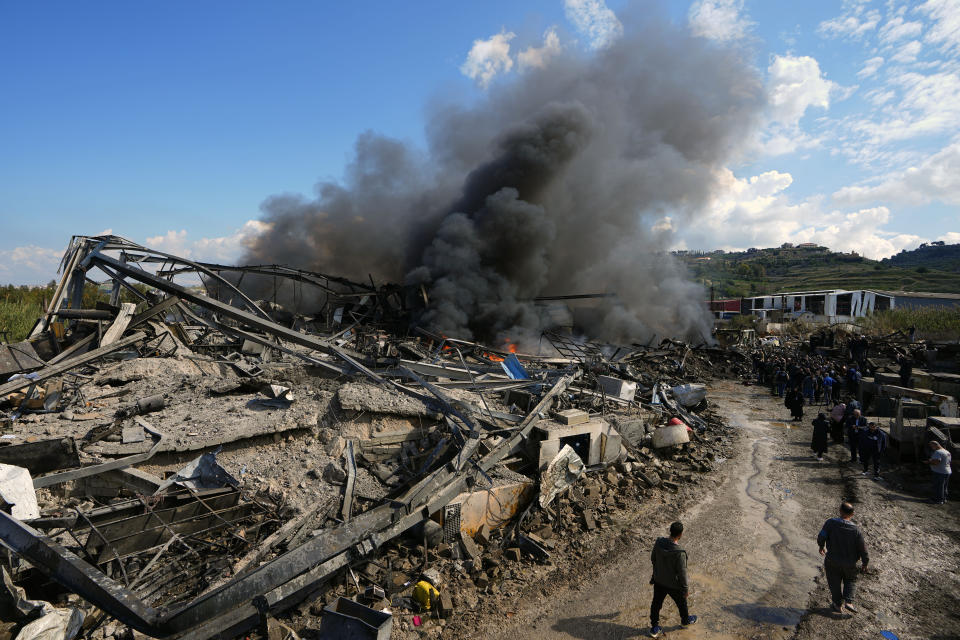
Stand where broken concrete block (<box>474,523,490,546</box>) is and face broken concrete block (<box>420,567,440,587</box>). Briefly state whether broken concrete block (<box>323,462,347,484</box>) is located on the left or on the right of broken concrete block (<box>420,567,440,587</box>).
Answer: right

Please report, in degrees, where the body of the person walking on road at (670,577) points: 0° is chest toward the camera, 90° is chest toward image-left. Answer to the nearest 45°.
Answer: approximately 225°

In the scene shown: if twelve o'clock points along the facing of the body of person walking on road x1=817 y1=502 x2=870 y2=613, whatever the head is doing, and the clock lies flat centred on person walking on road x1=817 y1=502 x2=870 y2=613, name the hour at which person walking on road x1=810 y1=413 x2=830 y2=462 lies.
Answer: person walking on road x1=810 y1=413 x2=830 y2=462 is roughly at 12 o'clock from person walking on road x1=817 y1=502 x2=870 y2=613.

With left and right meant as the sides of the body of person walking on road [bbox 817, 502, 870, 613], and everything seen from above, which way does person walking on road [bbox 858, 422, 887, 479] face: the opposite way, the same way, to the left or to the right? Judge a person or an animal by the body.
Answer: the opposite way

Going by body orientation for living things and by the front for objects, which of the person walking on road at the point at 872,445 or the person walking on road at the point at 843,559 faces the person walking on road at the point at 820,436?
the person walking on road at the point at 843,559

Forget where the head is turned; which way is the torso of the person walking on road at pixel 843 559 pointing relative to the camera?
away from the camera
